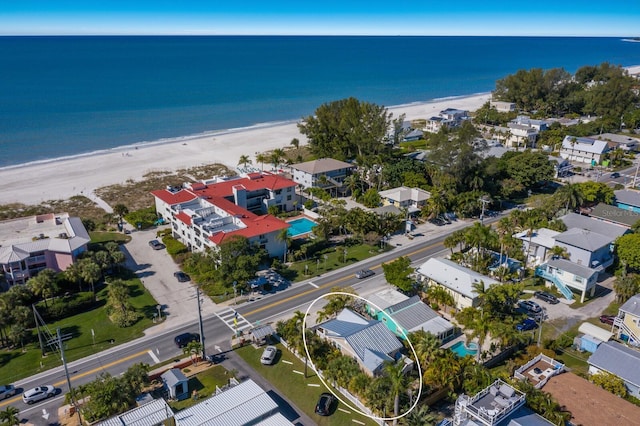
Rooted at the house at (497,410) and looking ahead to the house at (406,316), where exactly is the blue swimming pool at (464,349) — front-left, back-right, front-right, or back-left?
front-right

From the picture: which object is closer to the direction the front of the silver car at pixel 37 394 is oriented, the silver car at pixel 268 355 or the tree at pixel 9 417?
the silver car

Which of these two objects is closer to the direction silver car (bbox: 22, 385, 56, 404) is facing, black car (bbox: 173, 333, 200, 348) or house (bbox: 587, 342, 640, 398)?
the black car

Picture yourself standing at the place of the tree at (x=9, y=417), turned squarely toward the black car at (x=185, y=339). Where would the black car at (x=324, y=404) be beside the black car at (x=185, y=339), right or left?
right

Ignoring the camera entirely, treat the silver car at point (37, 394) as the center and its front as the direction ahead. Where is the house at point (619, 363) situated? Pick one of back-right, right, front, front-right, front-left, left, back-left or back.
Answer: right

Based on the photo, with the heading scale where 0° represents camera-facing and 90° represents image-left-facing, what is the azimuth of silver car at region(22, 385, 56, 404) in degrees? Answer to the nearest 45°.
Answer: approximately 225°

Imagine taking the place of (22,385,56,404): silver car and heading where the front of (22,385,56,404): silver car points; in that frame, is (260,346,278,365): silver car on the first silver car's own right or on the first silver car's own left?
on the first silver car's own right

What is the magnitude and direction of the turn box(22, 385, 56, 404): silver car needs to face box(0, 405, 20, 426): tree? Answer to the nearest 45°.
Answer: approximately 180°

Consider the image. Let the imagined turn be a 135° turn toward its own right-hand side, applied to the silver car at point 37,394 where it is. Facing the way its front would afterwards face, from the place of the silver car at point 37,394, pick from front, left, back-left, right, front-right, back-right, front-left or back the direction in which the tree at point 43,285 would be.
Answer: back

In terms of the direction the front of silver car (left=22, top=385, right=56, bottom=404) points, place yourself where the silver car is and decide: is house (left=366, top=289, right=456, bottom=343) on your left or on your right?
on your right

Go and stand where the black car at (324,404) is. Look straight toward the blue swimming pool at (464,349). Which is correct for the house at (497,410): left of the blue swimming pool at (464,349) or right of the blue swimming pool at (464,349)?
right

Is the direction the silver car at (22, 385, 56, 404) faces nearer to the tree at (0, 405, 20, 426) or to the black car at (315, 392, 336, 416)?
the black car
